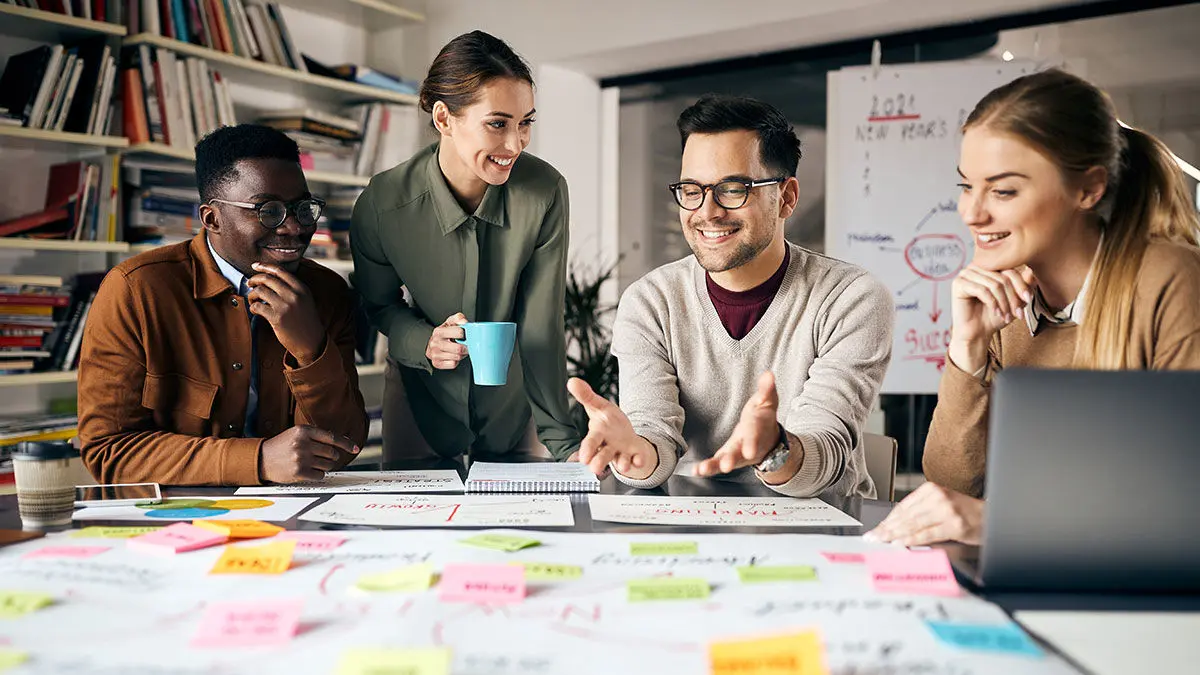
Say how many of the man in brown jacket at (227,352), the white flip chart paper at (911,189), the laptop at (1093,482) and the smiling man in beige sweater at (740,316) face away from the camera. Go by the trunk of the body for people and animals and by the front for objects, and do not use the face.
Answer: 1

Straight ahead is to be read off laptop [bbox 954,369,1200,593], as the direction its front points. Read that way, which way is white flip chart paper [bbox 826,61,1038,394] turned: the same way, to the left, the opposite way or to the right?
the opposite way

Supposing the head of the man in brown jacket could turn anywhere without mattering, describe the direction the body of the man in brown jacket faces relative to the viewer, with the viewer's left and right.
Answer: facing the viewer and to the right of the viewer

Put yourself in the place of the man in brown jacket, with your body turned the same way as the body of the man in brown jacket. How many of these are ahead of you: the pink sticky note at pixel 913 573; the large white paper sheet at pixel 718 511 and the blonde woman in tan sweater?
3

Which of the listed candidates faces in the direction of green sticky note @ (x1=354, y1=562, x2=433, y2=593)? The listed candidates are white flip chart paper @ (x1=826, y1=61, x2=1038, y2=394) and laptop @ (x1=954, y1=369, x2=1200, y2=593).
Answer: the white flip chart paper

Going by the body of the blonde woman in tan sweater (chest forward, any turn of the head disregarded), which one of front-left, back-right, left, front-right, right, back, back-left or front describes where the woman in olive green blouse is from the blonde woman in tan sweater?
front-right

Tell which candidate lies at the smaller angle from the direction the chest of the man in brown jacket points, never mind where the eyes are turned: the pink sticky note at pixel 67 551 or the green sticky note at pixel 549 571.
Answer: the green sticky note

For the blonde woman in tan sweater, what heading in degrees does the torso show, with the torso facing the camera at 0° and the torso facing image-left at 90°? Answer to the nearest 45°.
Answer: approximately 45°

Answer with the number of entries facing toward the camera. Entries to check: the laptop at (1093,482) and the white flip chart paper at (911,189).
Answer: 1

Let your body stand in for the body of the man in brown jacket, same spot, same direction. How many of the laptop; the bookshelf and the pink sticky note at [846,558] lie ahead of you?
2

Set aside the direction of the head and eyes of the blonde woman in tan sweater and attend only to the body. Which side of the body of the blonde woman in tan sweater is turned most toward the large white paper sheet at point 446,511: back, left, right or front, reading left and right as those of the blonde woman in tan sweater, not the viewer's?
front

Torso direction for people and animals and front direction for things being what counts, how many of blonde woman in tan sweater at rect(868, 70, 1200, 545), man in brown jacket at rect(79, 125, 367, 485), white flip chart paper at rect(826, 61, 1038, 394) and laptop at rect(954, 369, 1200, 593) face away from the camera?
1

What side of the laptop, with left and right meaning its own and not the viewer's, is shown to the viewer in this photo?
back

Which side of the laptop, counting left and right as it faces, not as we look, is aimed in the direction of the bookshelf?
left

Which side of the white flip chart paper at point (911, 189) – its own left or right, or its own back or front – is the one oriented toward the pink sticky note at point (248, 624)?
front

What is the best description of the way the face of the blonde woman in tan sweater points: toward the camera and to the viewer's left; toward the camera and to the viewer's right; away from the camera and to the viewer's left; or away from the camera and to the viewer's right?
toward the camera and to the viewer's left

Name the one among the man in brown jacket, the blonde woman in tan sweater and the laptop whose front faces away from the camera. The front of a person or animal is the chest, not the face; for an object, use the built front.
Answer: the laptop
